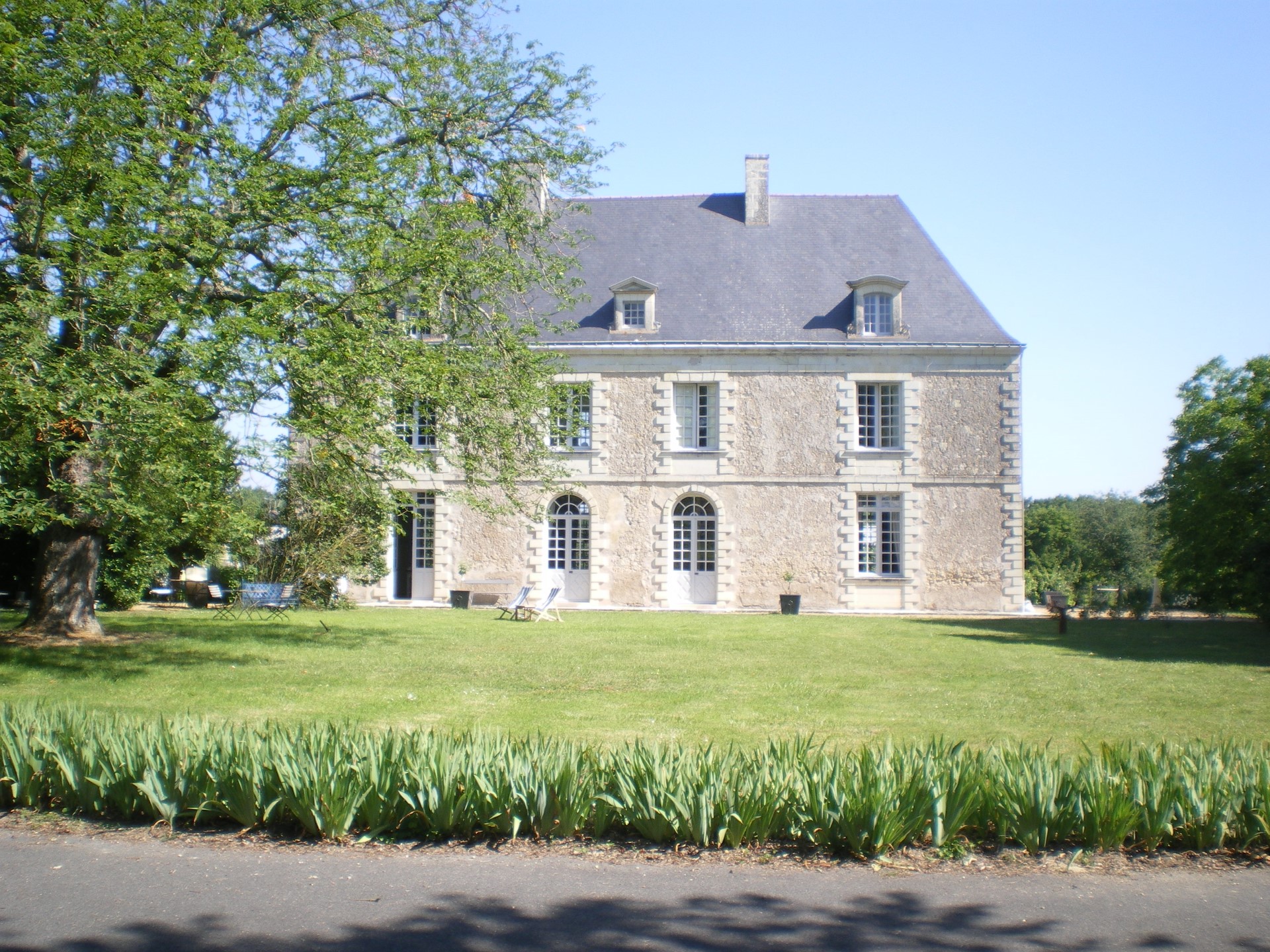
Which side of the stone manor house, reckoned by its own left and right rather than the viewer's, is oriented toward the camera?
front

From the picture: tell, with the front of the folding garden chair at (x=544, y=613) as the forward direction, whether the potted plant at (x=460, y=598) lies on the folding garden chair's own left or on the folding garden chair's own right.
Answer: on the folding garden chair's own right

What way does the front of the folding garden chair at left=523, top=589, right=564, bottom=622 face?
to the viewer's left

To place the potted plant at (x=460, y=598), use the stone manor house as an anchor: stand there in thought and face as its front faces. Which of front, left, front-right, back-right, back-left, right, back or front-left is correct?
right
